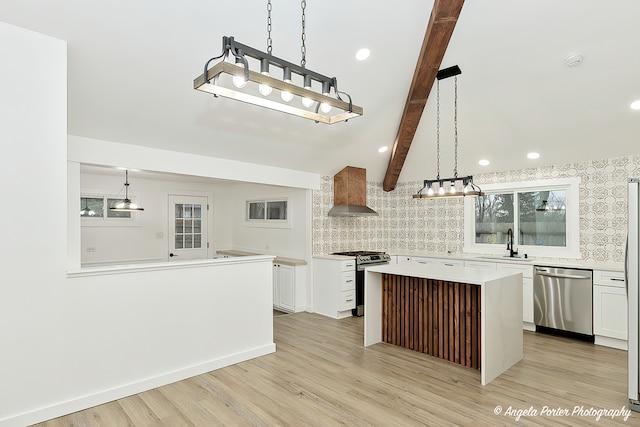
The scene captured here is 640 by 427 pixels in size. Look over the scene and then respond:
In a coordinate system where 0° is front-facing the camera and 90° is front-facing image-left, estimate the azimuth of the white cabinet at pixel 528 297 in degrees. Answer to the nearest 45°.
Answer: approximately 45°

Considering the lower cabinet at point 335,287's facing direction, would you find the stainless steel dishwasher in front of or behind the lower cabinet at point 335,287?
in front

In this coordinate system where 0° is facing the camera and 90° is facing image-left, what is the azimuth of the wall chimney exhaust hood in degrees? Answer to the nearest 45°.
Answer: approximately 315°

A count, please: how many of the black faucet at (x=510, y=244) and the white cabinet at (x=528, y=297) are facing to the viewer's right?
0

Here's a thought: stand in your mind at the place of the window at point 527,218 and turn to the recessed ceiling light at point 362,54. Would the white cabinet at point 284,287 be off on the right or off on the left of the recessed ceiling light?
right

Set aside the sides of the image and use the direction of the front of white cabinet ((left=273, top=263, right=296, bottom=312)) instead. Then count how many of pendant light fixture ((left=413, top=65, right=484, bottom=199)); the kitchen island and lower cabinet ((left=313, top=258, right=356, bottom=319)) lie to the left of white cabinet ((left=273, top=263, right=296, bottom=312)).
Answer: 3

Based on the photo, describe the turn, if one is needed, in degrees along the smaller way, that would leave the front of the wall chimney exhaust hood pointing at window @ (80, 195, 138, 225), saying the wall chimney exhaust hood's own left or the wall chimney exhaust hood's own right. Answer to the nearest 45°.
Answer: approximately 135° to the wall chimney exhaust hood's own right

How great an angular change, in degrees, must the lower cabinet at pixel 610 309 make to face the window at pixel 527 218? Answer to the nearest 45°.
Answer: approximately 90° to its right

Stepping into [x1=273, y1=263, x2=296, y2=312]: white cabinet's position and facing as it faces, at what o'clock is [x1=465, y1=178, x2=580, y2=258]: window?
The window is roughly at 8 o'clock from the white cabinet.

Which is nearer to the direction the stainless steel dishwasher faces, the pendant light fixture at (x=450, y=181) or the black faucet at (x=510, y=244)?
the pendant light fixture
